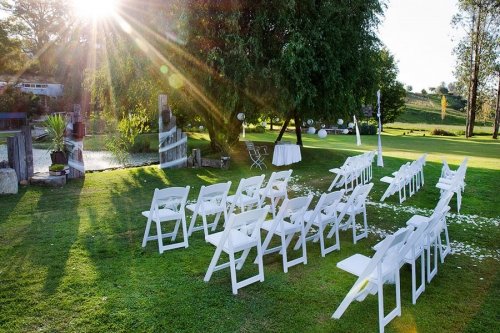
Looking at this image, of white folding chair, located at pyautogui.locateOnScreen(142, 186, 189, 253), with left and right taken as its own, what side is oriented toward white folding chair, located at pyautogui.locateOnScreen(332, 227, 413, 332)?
back

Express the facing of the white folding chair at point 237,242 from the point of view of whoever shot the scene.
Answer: facing away from the viewer and to the left of the viewer

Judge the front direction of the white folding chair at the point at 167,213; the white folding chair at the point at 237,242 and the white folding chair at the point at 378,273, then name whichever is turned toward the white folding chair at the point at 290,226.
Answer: the white folding chair at the point at 378,273

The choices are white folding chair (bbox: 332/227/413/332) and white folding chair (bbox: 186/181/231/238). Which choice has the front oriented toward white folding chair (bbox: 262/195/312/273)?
white folding chair (bbox: 332/227/413/332)

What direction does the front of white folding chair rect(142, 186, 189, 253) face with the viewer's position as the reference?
facing away from the viewer and to the left of the viewer

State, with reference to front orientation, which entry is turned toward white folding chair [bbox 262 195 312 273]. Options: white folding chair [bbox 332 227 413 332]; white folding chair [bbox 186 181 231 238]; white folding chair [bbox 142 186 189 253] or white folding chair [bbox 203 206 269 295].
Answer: white folding chair [bbox 332 227 413 332]

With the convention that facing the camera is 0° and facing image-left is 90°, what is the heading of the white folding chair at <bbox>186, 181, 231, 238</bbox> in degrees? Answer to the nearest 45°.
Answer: approximately 135°
